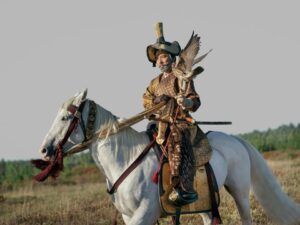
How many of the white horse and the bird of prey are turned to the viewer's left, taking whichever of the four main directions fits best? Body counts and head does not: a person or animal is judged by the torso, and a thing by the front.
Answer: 2

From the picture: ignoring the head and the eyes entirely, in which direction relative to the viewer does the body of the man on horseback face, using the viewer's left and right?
facing the viewer and to the left of the viewer

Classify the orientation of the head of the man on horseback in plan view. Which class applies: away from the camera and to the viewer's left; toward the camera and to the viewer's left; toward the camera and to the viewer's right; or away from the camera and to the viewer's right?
toward the camera and to the viewer's left

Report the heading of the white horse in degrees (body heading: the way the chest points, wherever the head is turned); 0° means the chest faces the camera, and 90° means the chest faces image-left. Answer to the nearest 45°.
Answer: approximately 90°

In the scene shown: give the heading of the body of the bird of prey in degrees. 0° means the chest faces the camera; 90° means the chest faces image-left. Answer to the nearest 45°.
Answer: approximately 90°
